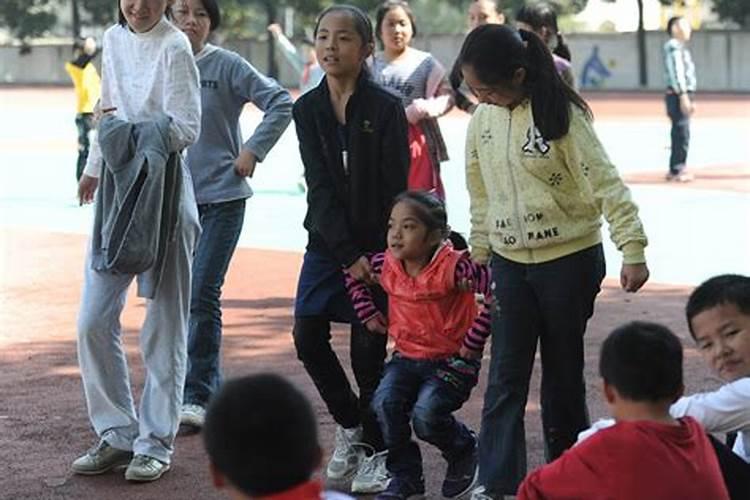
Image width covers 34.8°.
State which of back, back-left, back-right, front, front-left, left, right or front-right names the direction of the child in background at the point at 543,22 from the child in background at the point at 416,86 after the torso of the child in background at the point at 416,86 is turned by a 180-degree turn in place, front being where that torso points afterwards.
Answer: right

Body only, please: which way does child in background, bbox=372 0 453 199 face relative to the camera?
toward the camera

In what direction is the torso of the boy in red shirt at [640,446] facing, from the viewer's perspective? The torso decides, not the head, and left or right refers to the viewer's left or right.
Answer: facing away from the viewer

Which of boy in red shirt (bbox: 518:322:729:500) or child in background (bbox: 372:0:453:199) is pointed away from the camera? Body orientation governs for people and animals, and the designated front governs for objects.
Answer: the boy in red shirt

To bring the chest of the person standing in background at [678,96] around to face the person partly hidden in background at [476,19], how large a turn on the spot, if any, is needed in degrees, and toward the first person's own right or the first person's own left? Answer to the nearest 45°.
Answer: approximately 90° to the first person's own right

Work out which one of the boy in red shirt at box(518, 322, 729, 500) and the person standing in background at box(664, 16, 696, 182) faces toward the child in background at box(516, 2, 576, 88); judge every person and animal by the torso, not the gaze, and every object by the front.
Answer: the boy in red shirt

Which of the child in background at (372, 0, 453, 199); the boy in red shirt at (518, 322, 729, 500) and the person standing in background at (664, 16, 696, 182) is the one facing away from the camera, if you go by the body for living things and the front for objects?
the boy in red shirt

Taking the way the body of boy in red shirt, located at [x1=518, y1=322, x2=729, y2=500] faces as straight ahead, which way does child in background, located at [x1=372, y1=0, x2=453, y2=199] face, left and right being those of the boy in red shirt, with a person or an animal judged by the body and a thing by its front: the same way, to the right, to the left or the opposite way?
the opposite way

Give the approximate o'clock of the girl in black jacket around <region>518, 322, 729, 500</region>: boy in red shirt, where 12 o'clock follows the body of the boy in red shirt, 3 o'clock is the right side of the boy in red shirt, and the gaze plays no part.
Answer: The girl in black jacket is roughly at 11 o'clock from the boy in red shirt.

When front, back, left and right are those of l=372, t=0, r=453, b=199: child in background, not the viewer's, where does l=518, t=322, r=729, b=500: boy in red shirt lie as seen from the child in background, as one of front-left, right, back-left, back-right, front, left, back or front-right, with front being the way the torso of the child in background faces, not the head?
front

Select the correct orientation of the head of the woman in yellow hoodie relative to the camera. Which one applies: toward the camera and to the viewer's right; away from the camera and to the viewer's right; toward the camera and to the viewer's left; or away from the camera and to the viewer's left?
toward the camera and to the viewer's left
